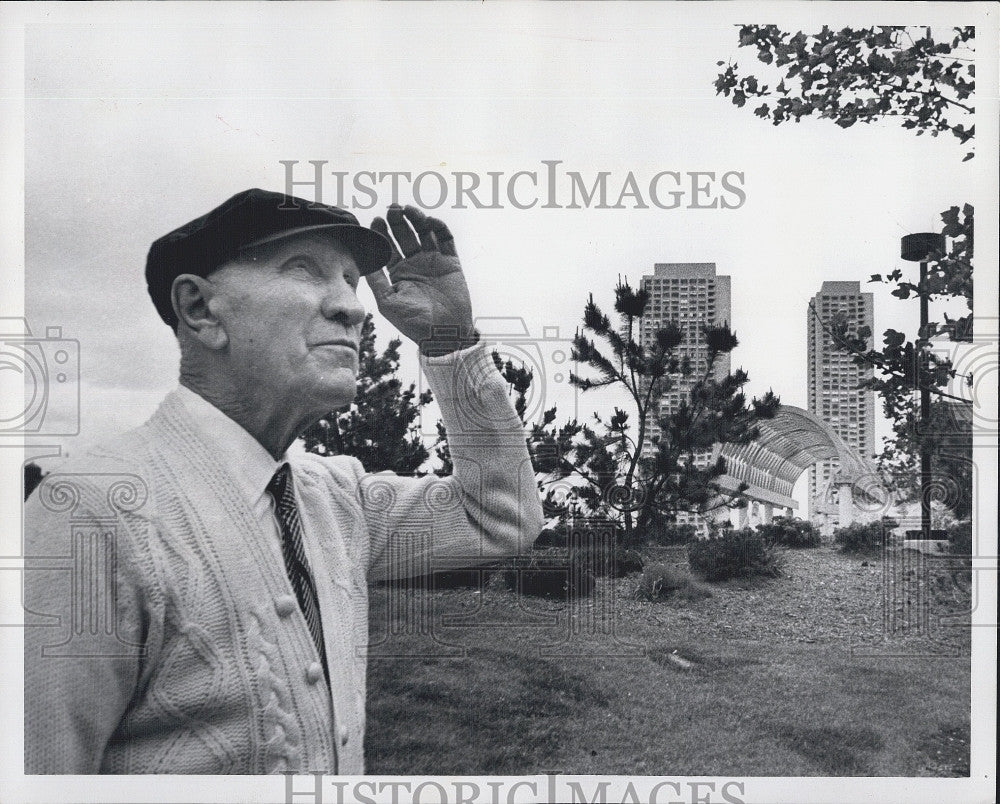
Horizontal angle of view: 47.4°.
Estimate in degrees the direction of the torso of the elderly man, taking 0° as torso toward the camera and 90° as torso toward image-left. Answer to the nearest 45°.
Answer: approximately 315°

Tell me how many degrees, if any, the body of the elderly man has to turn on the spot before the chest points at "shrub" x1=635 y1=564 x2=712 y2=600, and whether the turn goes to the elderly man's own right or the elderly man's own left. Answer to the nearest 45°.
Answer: approximately 45° to the elderly man's own left
